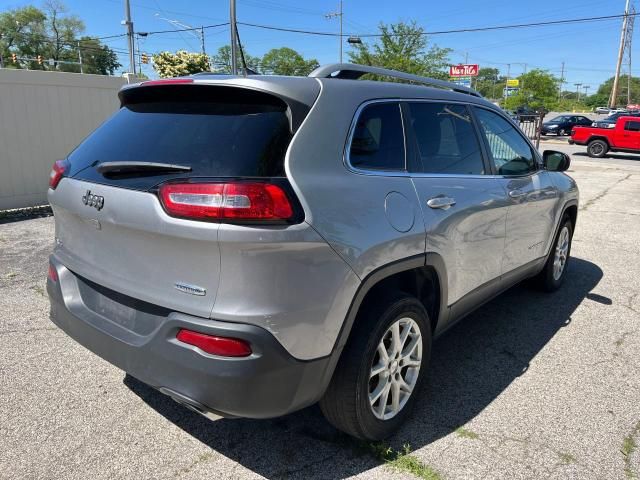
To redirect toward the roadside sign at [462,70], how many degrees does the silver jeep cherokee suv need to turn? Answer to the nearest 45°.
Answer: approximately 45° to its left

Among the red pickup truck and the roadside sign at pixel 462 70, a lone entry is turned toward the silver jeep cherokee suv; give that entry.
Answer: the roadside sign

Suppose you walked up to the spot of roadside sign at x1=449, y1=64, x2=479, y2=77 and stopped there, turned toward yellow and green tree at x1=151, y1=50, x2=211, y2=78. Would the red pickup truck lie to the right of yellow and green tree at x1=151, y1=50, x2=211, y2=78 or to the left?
left

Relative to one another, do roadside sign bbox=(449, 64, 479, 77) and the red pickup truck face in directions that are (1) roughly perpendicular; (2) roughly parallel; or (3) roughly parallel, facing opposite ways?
roughly perpendicular

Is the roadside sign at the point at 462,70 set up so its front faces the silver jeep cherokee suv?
yes

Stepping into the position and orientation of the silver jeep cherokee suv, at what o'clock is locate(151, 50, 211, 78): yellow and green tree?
The yellow and green tree is roughly at 10 o'clock from the silver jeep cherokee suv.

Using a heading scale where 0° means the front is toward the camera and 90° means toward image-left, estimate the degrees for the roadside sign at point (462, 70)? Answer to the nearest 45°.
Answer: approximately 0°

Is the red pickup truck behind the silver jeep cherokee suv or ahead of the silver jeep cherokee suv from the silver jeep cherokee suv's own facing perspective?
ahead

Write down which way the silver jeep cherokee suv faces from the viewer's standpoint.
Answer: facing away from the viewer and to the right of the viewer

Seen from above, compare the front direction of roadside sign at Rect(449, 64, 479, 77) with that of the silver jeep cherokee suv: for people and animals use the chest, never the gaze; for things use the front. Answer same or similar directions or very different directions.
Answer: very different directions
